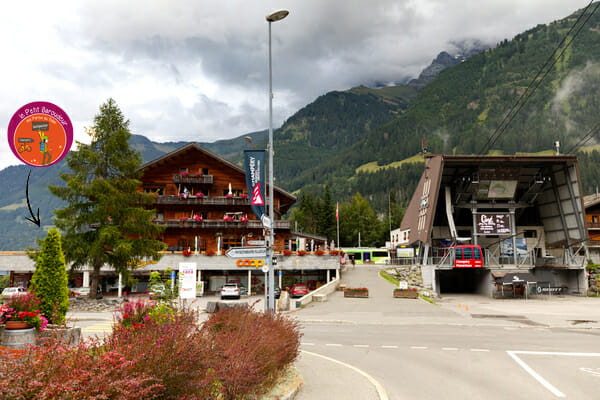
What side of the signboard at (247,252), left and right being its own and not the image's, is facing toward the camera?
front

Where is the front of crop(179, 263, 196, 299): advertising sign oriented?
toward the camera

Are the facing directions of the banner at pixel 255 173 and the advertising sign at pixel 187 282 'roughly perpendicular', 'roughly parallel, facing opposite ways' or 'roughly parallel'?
roughly parallel

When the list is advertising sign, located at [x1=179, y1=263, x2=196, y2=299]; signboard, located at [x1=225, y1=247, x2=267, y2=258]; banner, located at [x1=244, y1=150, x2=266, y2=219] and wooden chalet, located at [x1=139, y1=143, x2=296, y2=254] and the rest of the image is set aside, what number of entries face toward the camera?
4

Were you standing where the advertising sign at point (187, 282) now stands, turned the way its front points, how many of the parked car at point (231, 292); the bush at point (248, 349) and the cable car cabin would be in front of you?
1

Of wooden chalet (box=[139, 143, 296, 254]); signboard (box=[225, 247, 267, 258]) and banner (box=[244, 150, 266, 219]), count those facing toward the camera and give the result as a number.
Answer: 3

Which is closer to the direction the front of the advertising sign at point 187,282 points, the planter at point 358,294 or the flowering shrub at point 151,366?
the flowering shrub

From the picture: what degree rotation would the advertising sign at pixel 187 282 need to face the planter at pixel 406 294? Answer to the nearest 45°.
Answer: approximately 135° to its left

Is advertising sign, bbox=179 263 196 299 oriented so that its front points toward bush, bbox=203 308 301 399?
yes

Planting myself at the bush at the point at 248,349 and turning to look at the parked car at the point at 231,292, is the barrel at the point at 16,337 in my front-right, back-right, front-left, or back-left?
front-left

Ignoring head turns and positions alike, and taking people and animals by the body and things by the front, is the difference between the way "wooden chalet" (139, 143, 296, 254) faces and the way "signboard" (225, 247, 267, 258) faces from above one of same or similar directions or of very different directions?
same or similar directions

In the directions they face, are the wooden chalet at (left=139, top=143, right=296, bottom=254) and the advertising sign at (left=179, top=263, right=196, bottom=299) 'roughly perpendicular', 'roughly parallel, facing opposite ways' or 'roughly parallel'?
roughly parallel
